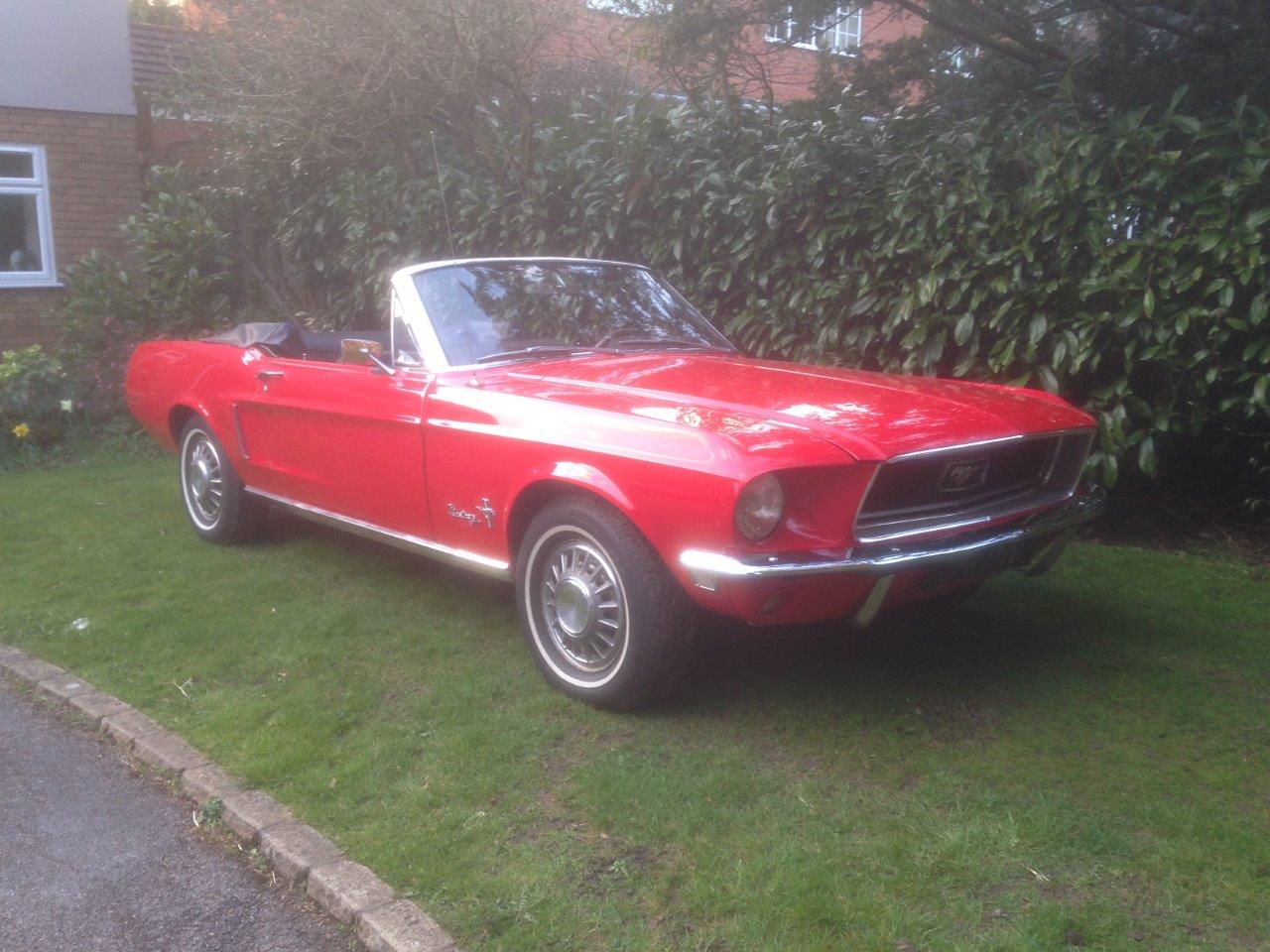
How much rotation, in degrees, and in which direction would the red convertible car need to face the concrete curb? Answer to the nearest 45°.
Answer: approximately 90° to its right

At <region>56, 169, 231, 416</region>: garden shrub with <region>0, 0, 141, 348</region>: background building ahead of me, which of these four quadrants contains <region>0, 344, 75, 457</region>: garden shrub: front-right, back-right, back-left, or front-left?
back-left

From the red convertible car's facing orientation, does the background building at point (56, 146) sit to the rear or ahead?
to the rear

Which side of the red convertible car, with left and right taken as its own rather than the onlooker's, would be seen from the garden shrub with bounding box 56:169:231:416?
back

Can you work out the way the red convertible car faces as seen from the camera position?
facing the viewer and to the right of the viewer

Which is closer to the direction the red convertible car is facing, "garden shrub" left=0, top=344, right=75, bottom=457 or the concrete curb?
the concrete curb

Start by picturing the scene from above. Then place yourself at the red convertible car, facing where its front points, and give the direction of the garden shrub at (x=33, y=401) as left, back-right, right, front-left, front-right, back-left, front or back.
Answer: back
